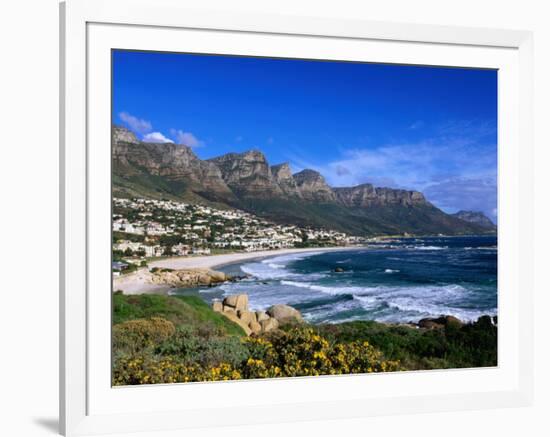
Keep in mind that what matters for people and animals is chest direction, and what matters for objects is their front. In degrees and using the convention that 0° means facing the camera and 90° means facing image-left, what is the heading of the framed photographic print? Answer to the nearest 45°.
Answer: approximately 315°
